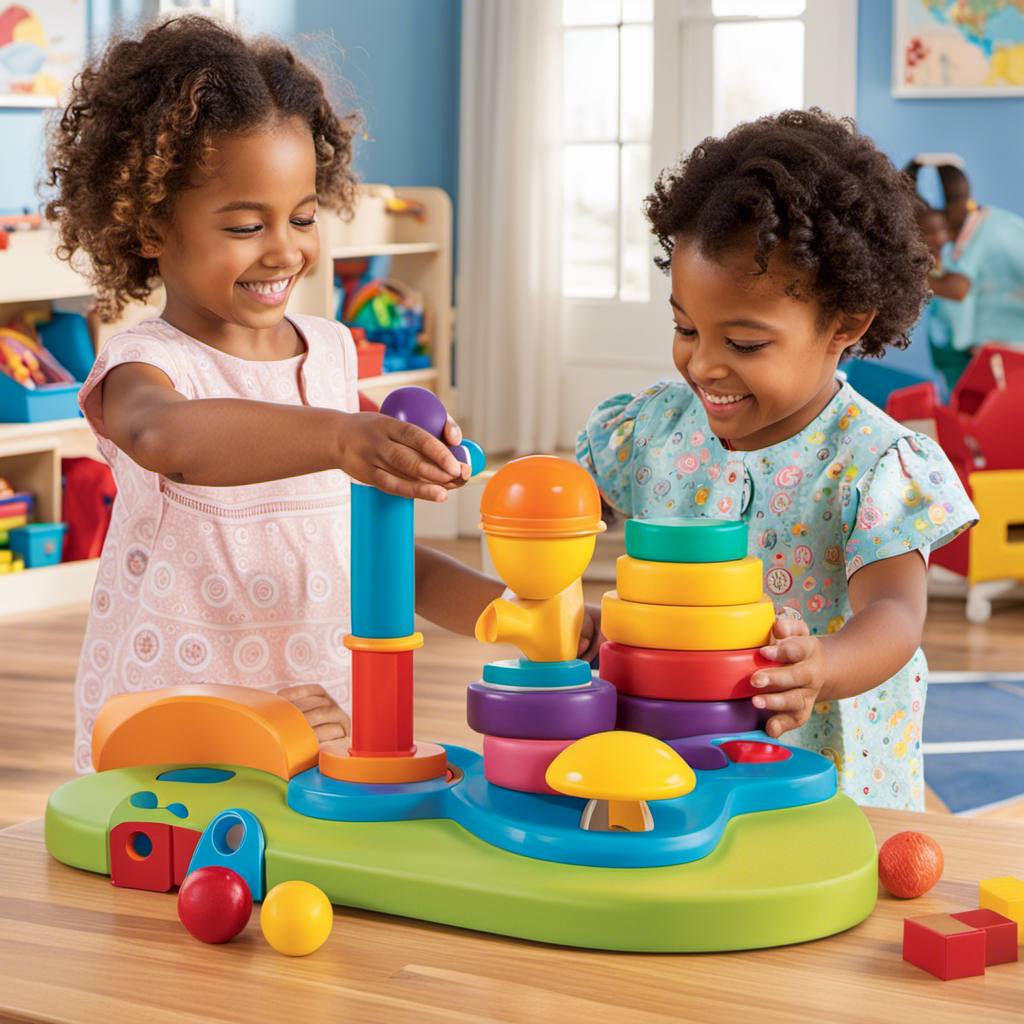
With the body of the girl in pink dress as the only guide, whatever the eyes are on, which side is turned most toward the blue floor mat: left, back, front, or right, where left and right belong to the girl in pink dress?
left

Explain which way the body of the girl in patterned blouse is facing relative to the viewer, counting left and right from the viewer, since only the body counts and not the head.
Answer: facing the viewer and to the left of the viewer

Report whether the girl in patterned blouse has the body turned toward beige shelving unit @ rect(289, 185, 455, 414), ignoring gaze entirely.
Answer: no

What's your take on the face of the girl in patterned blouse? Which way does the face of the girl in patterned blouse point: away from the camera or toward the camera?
toward the camera

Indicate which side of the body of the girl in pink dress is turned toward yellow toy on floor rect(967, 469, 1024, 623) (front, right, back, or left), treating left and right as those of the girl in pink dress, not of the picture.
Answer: left

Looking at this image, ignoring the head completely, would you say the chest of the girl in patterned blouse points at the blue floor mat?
no

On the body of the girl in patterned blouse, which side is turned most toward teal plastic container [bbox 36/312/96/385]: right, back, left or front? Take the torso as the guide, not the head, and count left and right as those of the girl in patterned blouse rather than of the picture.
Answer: right

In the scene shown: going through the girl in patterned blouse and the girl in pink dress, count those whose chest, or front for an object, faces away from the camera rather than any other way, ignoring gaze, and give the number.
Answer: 0

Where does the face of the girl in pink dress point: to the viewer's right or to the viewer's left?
to the viewer's right

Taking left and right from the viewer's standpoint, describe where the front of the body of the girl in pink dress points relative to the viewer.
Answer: facing the viewer and to the right of the viewer

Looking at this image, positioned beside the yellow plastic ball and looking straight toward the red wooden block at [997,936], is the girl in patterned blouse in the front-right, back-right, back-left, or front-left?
front-left
